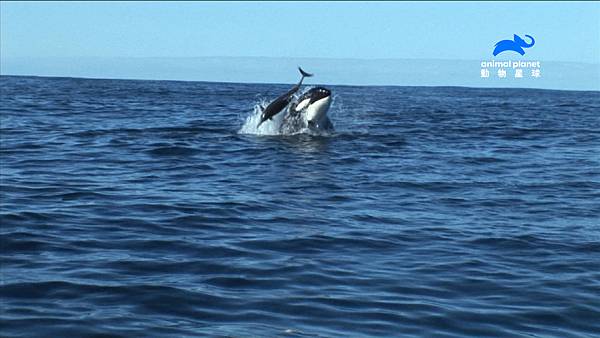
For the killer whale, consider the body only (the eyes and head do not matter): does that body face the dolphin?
no
